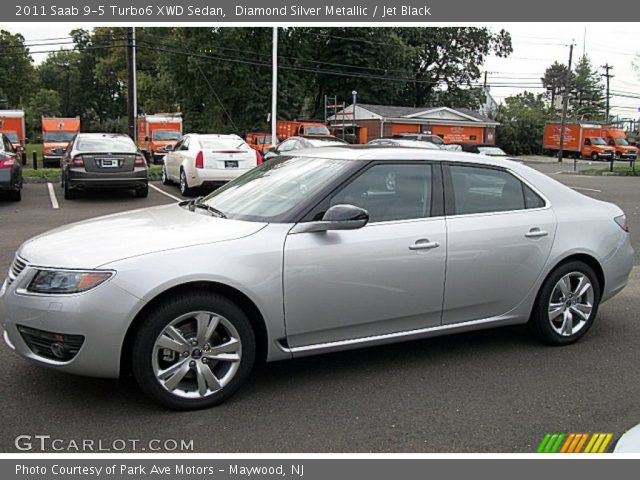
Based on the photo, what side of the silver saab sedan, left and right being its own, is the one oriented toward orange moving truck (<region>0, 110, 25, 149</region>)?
right

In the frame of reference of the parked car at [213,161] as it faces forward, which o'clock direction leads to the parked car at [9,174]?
the parked car at [9,174] is roughly at 10 o'clock from the parked car at [213,161].

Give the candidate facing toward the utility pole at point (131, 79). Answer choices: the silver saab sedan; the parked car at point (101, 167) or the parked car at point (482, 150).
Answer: the parked car at point (101, 167)

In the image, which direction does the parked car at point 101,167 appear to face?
away from the camera

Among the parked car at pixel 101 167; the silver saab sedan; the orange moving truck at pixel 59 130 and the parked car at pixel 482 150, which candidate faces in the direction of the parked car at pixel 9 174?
the orange moving truck

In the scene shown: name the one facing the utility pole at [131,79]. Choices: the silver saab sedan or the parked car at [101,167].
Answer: the parked car

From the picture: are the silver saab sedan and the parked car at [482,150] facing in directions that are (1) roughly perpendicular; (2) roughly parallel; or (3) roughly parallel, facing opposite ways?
roughly perpendicular

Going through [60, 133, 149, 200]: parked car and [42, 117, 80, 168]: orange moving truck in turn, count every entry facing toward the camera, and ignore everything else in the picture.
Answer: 1

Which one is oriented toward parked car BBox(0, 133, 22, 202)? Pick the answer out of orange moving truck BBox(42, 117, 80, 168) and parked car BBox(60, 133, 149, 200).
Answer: the orange moving truck

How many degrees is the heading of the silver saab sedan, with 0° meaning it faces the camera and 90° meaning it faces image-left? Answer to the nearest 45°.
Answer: approximately 45°

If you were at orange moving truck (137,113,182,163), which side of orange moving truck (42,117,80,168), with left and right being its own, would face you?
left
